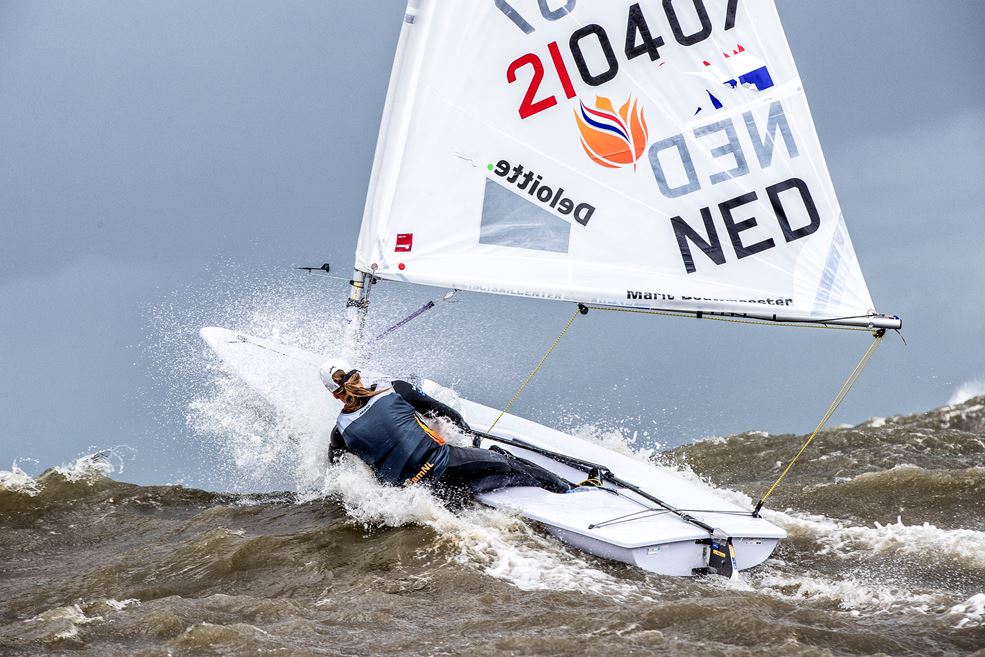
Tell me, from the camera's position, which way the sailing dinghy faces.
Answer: facing away from the viewer and to the left of the viewer
